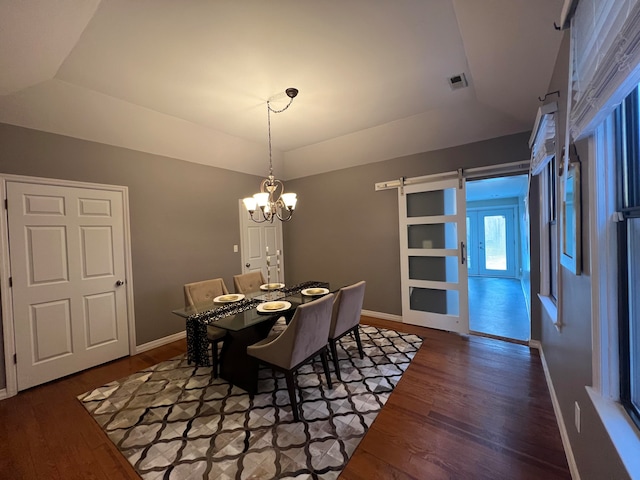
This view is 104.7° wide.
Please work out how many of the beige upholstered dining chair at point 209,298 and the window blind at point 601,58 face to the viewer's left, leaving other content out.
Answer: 1

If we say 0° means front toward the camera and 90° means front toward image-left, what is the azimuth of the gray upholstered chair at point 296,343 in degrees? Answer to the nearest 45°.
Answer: approximately 135°

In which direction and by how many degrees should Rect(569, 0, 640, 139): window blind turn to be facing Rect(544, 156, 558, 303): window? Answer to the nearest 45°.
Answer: approximately 90° to its right

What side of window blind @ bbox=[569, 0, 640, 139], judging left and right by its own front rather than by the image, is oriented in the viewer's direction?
left

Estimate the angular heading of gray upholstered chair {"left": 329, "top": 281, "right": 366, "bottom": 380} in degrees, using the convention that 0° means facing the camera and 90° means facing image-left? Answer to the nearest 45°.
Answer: approximately 135°

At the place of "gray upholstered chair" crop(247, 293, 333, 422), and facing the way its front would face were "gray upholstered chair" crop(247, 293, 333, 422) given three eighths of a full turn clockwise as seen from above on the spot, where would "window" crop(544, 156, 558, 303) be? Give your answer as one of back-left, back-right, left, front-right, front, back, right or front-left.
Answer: front

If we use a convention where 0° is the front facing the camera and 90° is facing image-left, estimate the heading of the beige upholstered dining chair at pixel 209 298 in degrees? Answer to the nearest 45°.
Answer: approximately 315°
